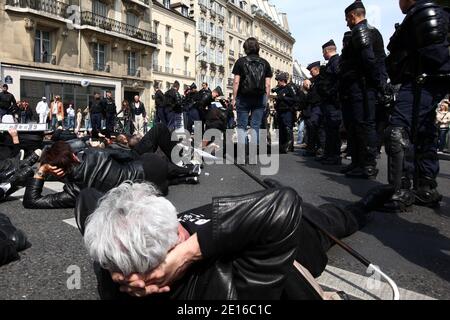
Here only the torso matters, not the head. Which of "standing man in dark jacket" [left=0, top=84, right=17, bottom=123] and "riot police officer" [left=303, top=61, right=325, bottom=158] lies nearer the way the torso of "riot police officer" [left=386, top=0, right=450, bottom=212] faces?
the standing man in dark jacket

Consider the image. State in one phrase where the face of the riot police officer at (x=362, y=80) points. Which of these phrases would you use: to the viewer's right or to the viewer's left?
to the viewer's left

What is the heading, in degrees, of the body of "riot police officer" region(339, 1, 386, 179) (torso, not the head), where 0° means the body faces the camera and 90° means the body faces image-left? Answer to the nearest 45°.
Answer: approximately 90°

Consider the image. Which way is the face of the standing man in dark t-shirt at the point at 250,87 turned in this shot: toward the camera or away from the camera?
away from the camera

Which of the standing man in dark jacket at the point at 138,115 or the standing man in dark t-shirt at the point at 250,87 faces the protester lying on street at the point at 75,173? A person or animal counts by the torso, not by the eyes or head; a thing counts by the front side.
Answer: the standing man in dark jacket at the point at 138,115

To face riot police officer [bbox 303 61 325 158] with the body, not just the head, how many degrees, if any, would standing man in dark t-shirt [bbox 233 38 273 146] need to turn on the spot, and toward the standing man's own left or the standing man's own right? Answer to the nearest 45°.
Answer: approximately 45° to the standing man's own right

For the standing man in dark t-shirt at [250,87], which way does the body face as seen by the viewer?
away from the camera

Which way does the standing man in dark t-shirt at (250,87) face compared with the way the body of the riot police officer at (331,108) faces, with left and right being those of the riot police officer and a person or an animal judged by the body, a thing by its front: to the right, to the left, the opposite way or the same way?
to the right

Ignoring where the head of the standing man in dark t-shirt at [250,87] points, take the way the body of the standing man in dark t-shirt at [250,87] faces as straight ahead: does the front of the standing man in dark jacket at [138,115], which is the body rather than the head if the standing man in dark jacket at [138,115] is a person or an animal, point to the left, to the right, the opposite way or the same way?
the opposite way

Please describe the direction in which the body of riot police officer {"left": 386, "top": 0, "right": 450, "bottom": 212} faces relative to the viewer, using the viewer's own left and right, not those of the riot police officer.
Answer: facing the viewer and to the left of the viewer

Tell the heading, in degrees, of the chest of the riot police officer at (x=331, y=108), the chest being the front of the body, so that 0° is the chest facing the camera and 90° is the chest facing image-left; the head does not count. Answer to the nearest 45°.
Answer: approximately 90°

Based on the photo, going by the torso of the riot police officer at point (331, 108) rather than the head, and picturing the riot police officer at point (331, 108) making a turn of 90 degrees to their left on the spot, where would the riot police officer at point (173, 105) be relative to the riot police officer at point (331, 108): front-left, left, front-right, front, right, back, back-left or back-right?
back-right

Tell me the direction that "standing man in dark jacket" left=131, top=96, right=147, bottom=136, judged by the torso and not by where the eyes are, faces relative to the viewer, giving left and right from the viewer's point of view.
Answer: facing the viewer
